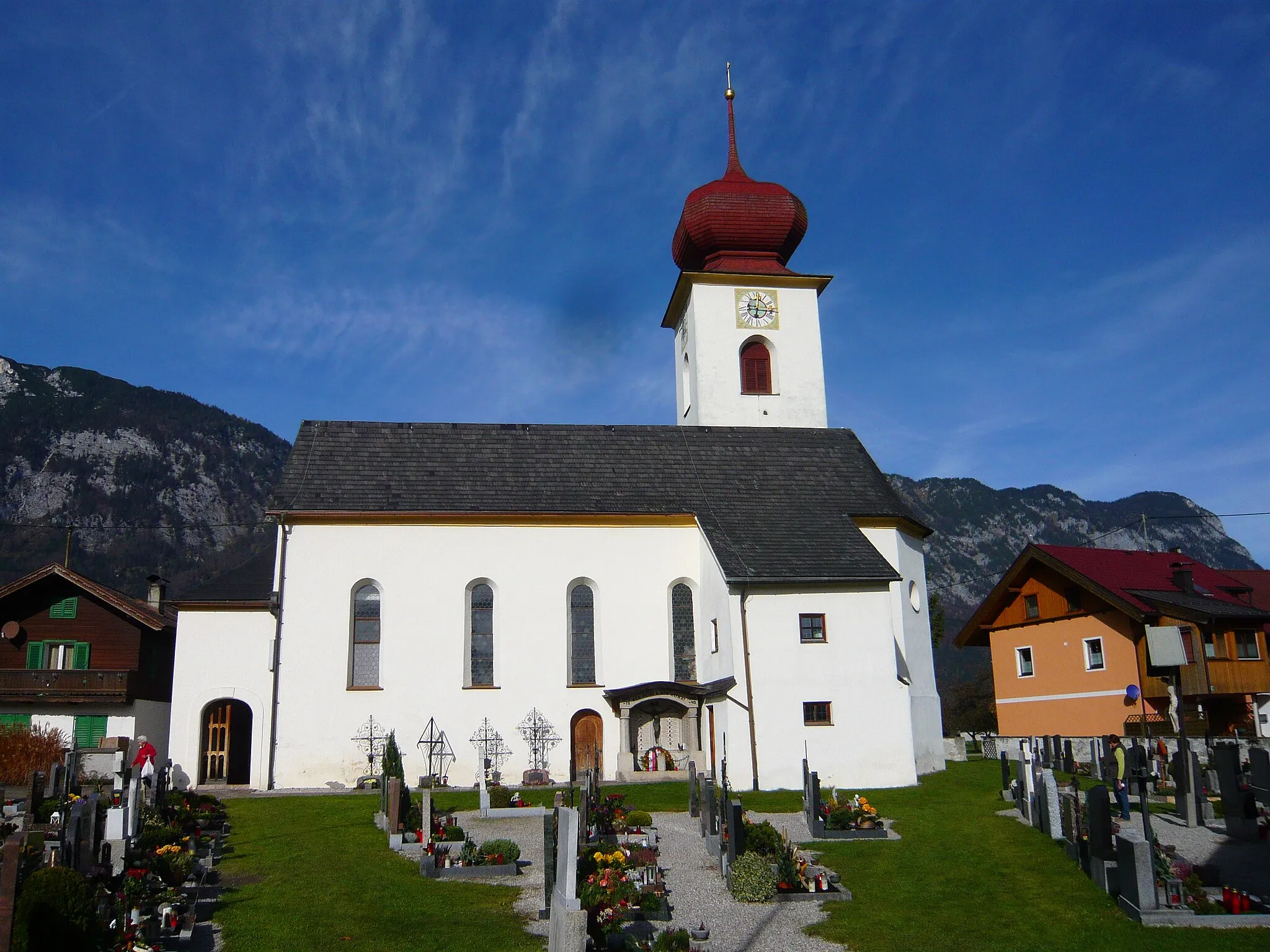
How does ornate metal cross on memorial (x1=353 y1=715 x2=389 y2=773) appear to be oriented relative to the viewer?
toward the camera

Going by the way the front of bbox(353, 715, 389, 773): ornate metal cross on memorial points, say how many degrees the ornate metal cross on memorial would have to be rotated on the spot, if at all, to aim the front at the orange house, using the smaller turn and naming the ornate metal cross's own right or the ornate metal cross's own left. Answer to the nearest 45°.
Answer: approximately 90° to the ornate metal cross's own left

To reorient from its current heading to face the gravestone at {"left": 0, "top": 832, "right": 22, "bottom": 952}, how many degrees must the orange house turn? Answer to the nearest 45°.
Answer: approximately 45° to its right

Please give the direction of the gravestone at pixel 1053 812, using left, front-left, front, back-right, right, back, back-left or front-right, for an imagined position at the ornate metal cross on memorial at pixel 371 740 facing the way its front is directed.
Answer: front-left

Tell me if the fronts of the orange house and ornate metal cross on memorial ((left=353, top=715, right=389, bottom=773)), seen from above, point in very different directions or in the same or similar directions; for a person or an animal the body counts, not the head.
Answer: same or similar directions

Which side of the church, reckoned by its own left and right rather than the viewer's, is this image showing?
left

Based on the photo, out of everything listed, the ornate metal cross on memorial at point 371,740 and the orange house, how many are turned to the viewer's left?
0

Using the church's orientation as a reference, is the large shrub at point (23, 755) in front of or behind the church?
in front

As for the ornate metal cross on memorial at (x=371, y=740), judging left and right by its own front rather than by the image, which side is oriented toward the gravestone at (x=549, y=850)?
front

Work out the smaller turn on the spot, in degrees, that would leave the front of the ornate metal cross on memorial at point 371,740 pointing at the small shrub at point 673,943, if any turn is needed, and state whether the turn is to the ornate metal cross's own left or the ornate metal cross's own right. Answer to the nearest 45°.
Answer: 0° — it already faces it

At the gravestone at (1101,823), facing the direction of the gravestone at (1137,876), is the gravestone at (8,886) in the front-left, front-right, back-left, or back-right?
front-right

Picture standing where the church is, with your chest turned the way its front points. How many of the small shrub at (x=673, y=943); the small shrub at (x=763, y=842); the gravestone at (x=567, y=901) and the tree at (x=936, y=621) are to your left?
3
